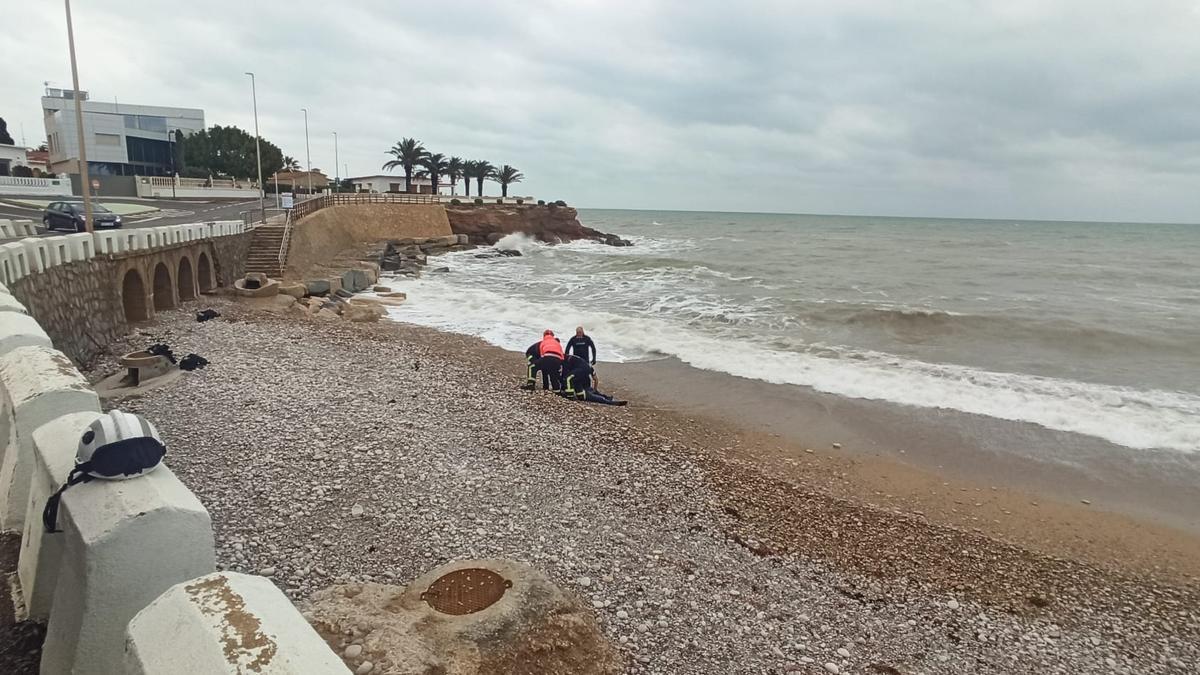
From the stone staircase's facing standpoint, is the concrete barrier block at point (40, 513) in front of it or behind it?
in front

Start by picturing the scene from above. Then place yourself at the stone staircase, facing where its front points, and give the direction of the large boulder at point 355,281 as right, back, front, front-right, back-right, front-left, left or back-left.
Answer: front-left

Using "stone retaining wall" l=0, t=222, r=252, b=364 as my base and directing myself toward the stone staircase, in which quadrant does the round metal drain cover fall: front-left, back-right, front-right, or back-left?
back-right

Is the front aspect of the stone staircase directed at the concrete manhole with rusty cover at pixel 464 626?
yes

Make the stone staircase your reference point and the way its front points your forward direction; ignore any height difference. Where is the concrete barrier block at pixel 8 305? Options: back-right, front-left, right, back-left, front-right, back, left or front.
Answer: front

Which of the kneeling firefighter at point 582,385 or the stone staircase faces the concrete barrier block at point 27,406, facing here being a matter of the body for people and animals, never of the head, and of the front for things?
the stone staircase

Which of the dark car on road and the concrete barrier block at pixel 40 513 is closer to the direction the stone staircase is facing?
the concrete barrier block
